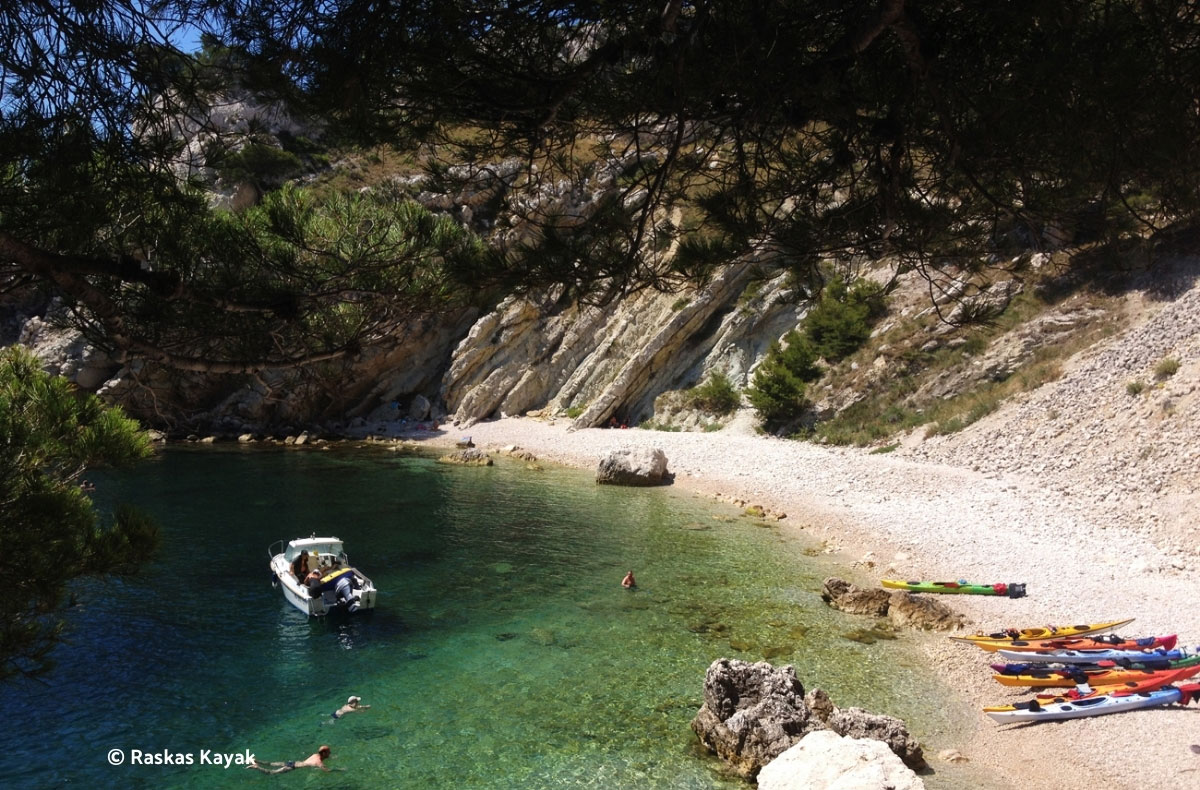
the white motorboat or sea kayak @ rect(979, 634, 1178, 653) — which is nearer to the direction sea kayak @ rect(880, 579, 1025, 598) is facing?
the white motorboat

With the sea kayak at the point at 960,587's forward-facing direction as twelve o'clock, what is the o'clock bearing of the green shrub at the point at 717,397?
The green shrub is roughly at 2 o'clock from the sea kayak.

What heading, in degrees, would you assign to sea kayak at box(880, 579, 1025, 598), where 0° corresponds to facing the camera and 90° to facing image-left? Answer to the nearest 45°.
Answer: approximately 90°

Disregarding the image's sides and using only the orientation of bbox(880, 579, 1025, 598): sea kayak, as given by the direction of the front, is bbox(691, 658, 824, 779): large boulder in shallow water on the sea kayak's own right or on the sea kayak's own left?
on the sea kayak's own left

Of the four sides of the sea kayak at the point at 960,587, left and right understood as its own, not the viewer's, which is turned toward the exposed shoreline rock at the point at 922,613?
left

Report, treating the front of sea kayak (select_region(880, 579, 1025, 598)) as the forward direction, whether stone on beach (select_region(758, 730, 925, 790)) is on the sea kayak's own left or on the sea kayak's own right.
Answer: on the sea kayak's own left
